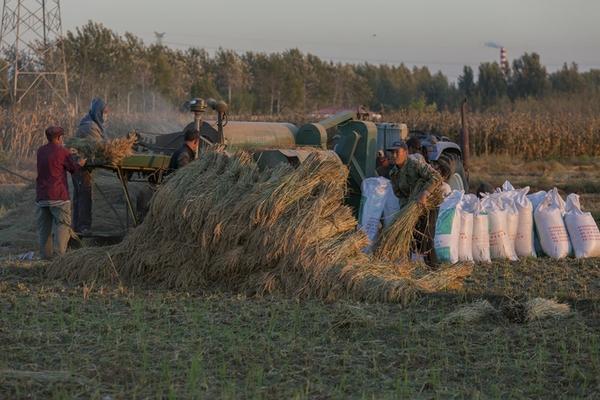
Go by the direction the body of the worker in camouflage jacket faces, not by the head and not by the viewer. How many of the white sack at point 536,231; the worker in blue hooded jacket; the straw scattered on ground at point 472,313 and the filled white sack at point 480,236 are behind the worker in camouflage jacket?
2

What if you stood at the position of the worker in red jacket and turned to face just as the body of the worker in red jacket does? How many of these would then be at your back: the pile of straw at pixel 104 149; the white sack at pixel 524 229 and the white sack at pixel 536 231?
0

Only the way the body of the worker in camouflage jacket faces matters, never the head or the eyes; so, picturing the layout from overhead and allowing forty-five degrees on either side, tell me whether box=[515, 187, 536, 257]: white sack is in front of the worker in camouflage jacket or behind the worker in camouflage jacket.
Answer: behind

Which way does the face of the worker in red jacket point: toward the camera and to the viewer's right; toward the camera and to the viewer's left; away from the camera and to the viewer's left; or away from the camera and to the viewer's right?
away from the camera and to the viewer's right

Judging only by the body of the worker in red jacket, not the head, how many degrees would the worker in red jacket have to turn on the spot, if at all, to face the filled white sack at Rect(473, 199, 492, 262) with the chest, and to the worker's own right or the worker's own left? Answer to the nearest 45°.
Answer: approximately 45° to the worker's own right

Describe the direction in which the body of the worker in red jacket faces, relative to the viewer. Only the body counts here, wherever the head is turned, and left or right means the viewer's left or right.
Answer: facing away from the viewer and to the right of the viewer

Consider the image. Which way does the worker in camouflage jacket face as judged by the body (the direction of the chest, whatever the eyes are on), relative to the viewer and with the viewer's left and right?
facing the viewer and to the left of the viewer

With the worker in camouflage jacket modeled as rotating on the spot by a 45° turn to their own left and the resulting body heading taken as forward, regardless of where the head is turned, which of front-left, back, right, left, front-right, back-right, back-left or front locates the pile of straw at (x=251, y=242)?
front-right

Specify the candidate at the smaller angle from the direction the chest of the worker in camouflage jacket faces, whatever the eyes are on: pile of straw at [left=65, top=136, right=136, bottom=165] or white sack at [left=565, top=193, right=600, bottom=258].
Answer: the pile of straw

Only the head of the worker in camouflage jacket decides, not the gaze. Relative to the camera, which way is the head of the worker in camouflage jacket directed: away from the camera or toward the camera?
toward the camera

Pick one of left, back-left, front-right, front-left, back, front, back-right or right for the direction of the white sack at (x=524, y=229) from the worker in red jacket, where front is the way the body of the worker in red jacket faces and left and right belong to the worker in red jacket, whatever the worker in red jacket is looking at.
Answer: front-right

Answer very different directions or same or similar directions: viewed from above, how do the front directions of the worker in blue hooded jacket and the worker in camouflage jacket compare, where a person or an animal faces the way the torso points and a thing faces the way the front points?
very different directions

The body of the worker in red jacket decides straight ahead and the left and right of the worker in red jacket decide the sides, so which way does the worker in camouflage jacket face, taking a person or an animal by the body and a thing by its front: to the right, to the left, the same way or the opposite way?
the opposite way
